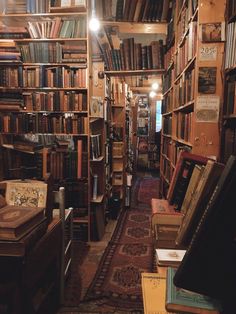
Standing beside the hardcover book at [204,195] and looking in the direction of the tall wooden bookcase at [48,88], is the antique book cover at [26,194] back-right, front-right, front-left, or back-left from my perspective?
front-left

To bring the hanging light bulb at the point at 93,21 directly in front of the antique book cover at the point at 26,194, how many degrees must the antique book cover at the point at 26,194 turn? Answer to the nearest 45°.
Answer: approximately 135° to its left

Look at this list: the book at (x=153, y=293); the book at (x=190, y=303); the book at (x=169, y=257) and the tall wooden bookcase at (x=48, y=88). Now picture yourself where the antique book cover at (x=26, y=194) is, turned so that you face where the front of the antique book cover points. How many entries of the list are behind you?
1

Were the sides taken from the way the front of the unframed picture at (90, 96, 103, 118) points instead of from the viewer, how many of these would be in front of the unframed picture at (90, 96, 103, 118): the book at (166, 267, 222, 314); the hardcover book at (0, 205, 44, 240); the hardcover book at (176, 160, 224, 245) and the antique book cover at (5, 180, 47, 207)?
4

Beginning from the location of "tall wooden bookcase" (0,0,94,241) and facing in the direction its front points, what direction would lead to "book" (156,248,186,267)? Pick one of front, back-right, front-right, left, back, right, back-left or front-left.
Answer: front
